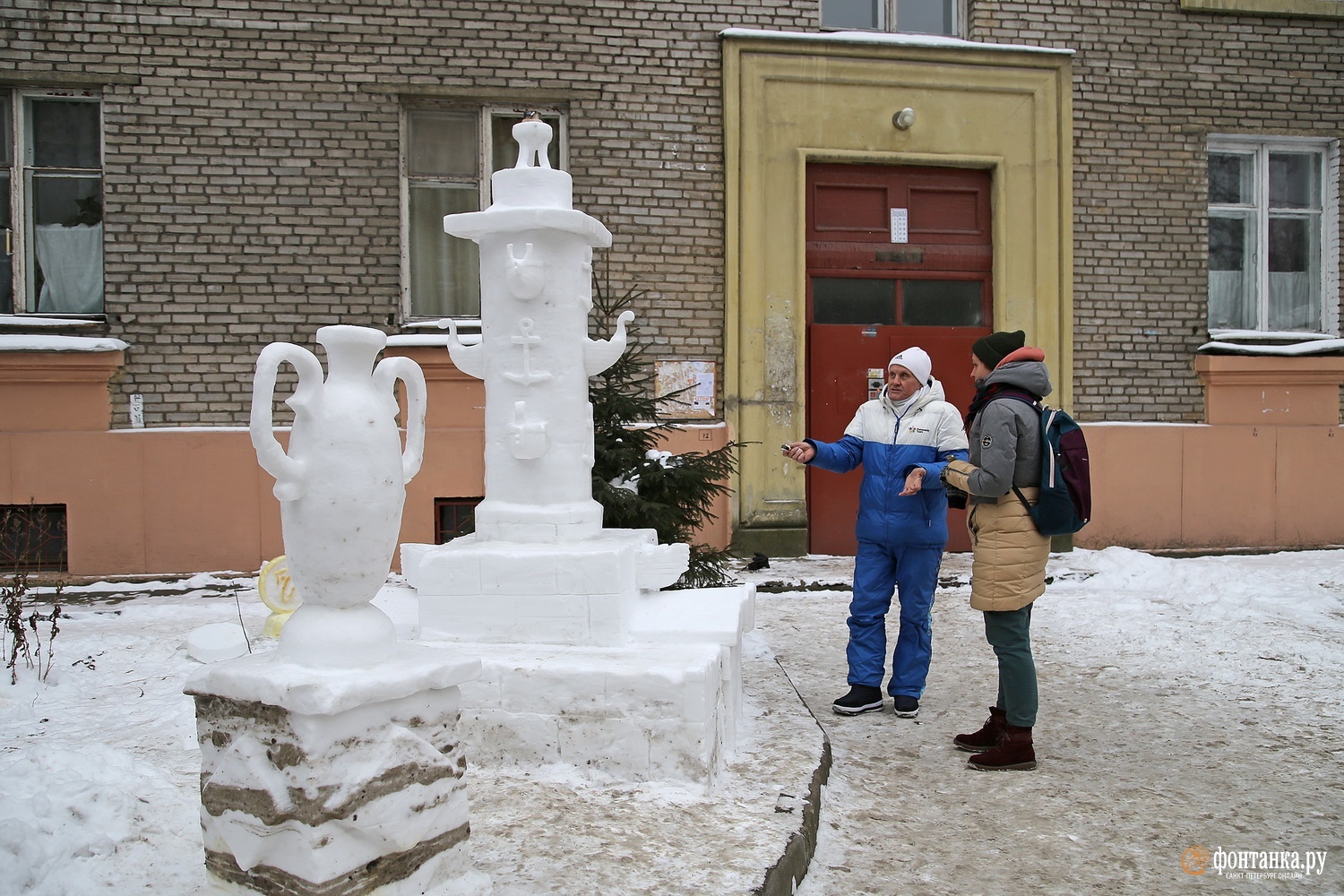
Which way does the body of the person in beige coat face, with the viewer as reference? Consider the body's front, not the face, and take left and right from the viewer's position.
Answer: facing to the left of the viewer

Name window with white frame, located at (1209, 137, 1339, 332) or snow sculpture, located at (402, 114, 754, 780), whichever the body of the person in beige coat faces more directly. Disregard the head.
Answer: the snow sculpture

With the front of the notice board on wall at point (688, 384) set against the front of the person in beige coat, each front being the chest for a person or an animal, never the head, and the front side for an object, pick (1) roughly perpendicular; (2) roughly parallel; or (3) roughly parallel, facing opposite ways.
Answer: roughly perpendicular

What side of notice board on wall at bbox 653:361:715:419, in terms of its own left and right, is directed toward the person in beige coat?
front

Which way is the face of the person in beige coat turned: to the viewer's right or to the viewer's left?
to the viewer's left

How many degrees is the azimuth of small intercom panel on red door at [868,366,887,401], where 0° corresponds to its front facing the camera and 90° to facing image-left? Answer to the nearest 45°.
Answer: approximately 0°

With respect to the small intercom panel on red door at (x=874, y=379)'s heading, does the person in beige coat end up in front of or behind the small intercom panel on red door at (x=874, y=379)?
in front

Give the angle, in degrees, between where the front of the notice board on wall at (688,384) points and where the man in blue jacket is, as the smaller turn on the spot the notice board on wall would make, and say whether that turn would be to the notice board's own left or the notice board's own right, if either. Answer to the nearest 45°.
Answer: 0° — it already faces them

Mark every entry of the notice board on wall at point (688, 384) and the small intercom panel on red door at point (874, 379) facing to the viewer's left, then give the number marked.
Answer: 0

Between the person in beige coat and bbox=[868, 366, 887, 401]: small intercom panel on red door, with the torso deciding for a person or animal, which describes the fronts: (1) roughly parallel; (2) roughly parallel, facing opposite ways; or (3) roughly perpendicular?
roughly perpendicular
